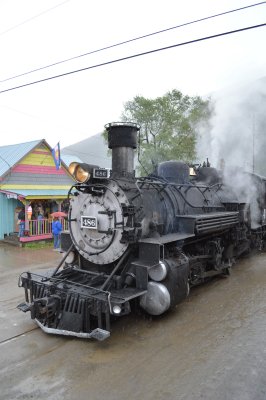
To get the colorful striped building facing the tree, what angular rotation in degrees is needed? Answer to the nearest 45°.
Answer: approximately 90° to its left

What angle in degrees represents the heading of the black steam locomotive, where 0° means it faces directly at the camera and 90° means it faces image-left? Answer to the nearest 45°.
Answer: approximately 45°

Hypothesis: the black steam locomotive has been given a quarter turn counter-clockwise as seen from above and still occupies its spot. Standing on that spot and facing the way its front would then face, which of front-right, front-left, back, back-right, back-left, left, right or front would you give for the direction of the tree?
back-left

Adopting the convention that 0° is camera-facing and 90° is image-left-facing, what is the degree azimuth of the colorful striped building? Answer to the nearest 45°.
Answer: approximately 315°

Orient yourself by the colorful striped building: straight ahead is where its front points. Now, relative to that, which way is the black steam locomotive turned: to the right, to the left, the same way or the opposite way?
to the right

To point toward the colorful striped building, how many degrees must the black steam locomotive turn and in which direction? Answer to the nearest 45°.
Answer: approximately 90° to its right
